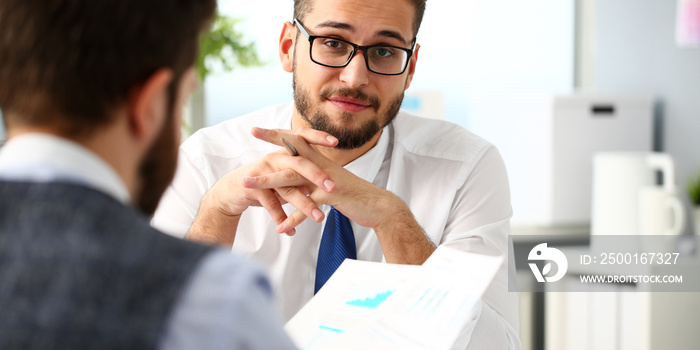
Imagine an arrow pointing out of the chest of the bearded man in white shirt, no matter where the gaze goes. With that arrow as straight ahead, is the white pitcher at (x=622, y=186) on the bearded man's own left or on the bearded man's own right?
on the bearded man's own left

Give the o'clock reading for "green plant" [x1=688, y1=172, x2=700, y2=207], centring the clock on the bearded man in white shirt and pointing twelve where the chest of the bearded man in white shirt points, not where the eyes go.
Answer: The green plant is roughly at 8 o'clock from the bearded man in white shirt.

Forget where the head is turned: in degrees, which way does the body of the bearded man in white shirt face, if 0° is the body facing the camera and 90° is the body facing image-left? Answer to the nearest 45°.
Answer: approximately 0°

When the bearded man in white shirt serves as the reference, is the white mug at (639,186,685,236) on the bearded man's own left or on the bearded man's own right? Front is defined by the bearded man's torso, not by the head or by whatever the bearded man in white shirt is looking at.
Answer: on the bearded man's own left

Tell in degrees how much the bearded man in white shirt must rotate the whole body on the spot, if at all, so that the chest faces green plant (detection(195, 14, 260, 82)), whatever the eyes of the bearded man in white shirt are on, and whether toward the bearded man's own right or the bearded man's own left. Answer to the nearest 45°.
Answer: approximately 180°
